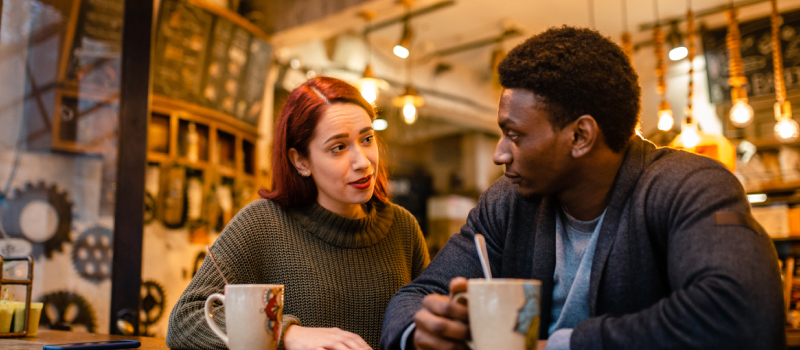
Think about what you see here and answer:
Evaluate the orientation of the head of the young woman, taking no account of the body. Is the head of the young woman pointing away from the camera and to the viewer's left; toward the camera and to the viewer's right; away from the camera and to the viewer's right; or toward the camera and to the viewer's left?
toward the camera and to the viewer's right

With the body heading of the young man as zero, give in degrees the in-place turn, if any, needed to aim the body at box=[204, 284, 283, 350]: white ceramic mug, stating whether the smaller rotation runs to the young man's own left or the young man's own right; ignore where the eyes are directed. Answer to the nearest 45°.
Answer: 0° — they already face it

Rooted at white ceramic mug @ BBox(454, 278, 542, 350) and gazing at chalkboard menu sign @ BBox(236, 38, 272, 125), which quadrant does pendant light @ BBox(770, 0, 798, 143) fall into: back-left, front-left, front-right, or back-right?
front-right

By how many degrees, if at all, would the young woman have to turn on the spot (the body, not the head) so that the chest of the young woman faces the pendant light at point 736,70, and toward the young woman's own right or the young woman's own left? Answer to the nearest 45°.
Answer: approximately 90° to the young woman's own left

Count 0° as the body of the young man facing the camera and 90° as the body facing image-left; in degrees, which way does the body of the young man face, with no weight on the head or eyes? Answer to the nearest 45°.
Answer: approximately 45°

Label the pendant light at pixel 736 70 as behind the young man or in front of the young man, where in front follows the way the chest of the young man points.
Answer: behind

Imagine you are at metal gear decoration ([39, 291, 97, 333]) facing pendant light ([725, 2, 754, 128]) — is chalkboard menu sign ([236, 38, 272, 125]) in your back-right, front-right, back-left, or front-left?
front-left

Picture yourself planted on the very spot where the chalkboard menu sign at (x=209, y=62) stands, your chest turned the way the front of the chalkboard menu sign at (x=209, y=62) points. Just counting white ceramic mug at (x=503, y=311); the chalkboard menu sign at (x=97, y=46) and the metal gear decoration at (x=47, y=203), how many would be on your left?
0

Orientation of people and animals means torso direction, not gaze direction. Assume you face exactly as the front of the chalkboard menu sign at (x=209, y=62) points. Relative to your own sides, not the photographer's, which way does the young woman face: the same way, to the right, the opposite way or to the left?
the same way

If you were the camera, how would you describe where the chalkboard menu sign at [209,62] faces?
facing the viewer and to the right of the viewer

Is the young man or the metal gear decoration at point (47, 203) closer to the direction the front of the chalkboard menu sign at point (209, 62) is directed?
the young man

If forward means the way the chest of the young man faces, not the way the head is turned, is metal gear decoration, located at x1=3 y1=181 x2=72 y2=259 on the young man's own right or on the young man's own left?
on the young man's own right

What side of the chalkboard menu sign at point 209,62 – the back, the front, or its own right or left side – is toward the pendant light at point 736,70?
front

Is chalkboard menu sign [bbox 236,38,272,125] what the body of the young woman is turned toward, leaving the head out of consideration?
no

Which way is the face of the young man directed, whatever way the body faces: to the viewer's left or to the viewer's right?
to the viewer's left

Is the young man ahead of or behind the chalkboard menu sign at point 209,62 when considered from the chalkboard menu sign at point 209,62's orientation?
ahead
